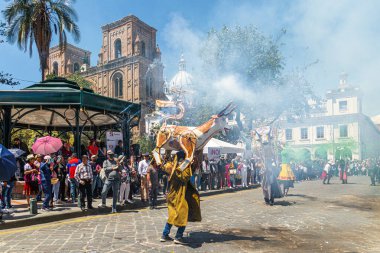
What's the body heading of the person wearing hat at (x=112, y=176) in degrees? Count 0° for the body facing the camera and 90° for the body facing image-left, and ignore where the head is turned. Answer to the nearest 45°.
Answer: approximately 315°

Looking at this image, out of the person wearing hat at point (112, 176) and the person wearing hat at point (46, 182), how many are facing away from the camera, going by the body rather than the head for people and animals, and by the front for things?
0

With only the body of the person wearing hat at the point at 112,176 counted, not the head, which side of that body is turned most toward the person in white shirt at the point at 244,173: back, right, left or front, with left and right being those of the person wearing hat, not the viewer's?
left

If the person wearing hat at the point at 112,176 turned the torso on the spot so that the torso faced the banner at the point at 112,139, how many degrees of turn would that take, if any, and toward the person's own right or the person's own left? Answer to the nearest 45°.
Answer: approximately 135° to the person's own left

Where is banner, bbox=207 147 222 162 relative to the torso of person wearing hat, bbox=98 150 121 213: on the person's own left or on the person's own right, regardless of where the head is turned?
on the person's own left

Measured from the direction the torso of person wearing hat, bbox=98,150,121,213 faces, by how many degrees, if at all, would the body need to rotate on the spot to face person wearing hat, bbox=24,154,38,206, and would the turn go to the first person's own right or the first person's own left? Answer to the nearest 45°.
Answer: approximately 135° to the first person's own right

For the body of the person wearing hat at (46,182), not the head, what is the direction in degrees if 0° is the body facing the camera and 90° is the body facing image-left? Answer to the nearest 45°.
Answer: approximately 270°
